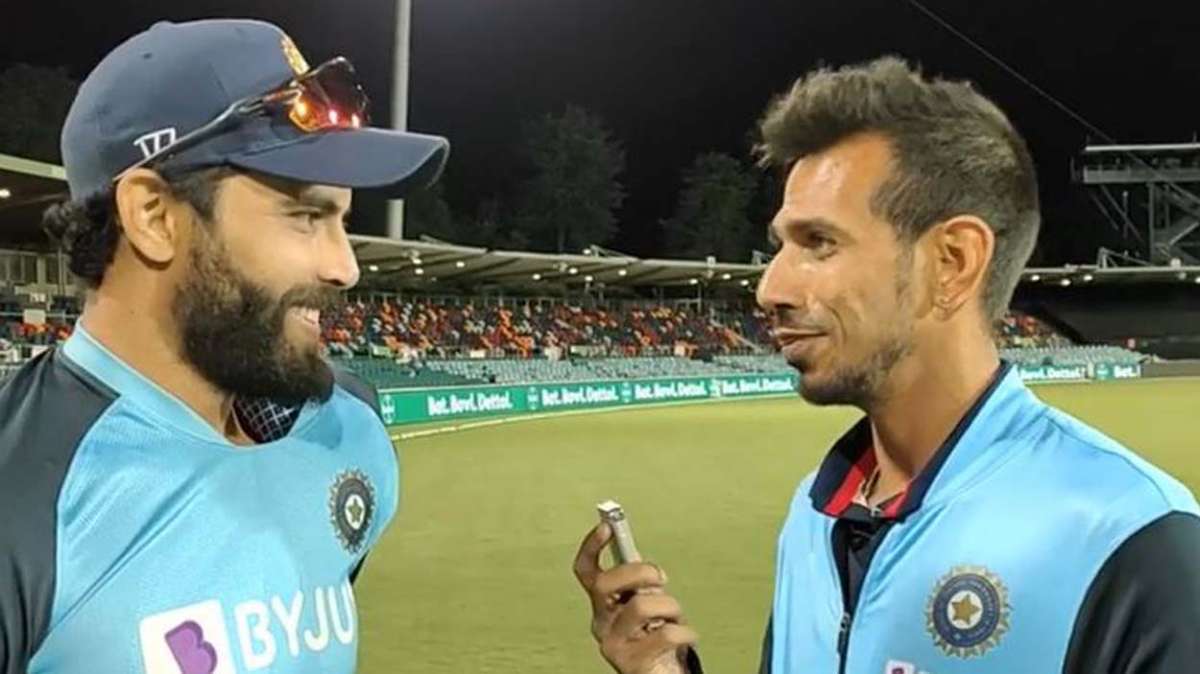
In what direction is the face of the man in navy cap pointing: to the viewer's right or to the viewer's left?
to the viewer's right

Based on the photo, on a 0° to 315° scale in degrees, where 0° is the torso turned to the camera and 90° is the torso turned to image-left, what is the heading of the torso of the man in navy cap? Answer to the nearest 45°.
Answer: approximately 315°

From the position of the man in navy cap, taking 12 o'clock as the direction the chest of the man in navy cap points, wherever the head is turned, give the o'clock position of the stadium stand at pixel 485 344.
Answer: The stadium stand is roughly at 8 o'clock from the man in navy cap.

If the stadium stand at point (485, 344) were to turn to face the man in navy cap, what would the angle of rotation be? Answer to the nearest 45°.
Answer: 0° — it already faces them

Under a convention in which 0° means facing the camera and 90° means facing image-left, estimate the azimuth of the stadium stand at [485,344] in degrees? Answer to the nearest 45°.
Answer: approximately 0°
